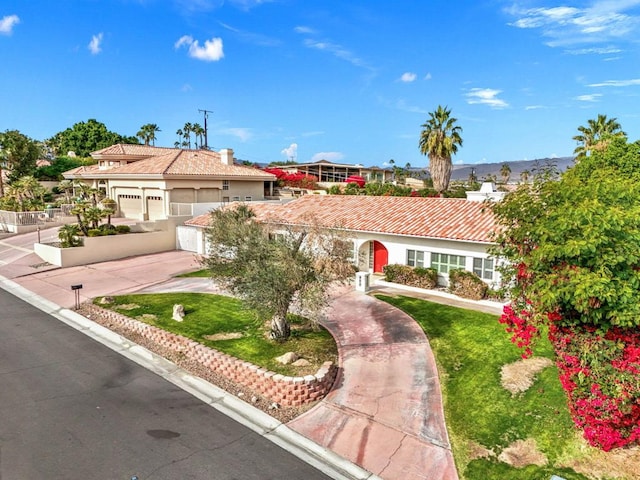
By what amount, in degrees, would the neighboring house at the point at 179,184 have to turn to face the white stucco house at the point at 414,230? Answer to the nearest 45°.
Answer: approximately 90° to its left

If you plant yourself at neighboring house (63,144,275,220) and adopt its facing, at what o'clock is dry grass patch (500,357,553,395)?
The dry grass patch is roughly at 10 o'clock from the neighboring house.

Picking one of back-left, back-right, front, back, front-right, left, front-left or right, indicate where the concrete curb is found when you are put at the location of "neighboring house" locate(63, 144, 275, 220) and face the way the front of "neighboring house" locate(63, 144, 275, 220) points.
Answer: front-left

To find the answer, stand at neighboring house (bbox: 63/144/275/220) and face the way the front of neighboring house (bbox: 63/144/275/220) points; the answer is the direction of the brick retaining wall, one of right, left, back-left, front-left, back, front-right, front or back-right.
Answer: front-left

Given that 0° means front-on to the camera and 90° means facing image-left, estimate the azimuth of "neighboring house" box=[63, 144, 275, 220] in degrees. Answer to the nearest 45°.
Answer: approximately 45°

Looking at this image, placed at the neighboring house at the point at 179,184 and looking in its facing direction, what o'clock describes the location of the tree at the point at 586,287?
The tree is roughly at 10 o'clock from the neighboring house.

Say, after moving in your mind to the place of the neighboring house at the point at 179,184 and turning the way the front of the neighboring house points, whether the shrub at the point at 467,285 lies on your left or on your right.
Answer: on your left

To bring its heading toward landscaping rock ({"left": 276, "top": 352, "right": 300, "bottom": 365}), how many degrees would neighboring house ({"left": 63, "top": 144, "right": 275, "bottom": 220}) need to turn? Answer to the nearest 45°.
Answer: approximately 45° to its left

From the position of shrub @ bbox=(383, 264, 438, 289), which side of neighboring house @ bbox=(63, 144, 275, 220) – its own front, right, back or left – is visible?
left
